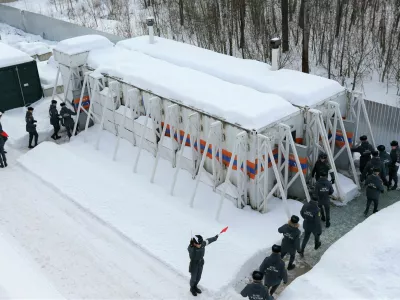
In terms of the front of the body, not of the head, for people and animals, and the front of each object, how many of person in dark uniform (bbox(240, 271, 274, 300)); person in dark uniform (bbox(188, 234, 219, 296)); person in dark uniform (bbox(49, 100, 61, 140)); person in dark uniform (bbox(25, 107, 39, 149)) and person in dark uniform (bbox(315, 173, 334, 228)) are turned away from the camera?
2

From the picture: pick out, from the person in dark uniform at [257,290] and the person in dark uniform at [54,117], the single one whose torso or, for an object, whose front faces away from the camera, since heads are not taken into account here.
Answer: the person in dark uniform at [257,290]

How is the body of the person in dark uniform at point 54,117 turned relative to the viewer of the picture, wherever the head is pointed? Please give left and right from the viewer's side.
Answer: facing to the right of the viewer

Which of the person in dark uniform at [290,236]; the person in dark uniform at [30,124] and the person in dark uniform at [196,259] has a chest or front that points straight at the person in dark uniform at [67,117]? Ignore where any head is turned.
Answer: the person in dark uniform at [30,124]

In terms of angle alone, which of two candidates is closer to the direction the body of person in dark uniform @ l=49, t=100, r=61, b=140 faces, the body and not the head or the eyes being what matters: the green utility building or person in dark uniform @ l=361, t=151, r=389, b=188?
the person in dark uniform

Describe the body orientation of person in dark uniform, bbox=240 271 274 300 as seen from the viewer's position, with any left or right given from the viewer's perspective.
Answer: facing away from the viewer
